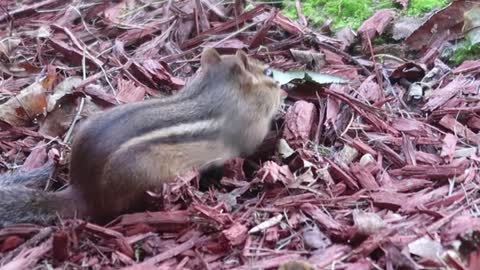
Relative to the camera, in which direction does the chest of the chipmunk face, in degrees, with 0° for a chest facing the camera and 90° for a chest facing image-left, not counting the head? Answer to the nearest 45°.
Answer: approximately 225°
